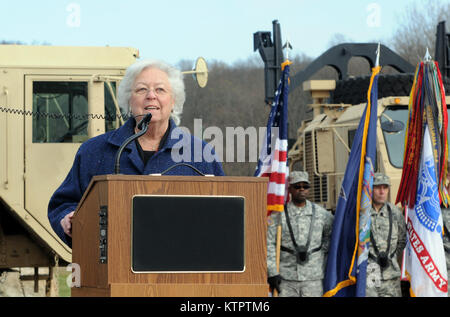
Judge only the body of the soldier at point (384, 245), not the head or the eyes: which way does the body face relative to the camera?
toward the camera

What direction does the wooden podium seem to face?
toward the camera

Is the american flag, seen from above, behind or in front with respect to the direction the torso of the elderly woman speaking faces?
behind

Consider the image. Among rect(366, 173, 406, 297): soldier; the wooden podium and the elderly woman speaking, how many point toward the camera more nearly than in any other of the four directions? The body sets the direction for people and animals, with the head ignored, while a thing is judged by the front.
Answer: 3

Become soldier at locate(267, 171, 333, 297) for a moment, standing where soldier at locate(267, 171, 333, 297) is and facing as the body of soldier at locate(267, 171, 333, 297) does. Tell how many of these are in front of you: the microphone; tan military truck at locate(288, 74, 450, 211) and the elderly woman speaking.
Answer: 2

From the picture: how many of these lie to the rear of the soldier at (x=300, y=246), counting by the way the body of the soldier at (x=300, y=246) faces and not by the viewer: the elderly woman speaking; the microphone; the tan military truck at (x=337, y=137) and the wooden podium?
1
